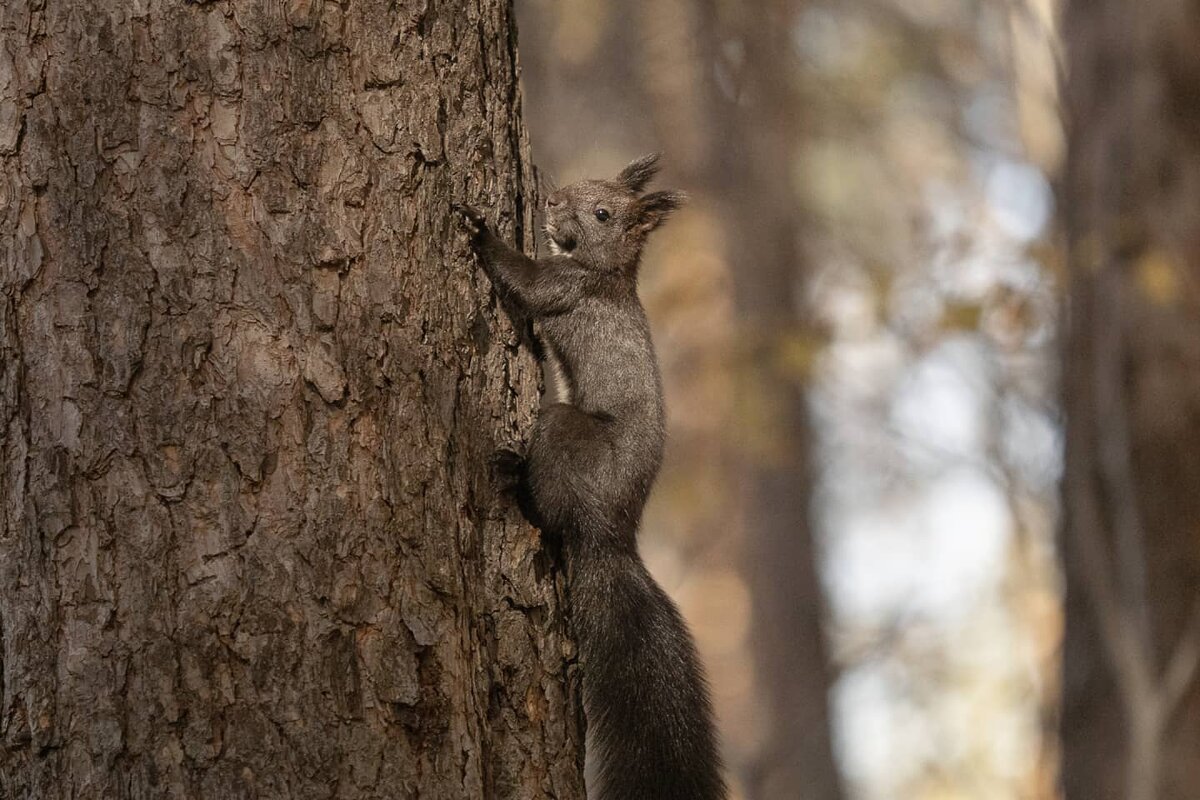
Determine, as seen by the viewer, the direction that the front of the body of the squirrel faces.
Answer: to the viewer's left

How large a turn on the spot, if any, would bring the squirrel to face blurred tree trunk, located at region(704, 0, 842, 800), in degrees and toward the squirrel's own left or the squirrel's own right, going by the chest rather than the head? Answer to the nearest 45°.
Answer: approximately 90° to the squirrel's own right

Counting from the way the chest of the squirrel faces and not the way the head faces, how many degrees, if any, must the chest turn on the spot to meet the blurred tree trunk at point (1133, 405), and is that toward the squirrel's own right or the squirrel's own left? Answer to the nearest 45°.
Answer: approximately 135° to the squirrel's own right
